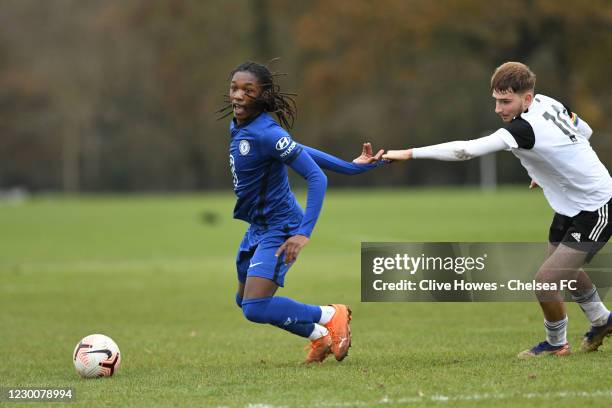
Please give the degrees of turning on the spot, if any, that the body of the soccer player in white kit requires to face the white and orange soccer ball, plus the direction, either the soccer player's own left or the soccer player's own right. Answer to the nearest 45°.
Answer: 0° — they already face it

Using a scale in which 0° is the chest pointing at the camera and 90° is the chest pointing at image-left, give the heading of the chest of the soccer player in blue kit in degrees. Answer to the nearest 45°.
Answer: approximately 45°

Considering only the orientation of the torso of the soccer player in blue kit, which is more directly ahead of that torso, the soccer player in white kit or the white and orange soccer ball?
the white and orange soccer ball

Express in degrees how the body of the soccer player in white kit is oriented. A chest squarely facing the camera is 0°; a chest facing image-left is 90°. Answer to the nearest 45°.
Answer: approximately 90°

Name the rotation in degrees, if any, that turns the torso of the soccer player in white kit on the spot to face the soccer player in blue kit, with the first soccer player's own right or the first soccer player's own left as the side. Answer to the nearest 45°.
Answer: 0° — they already face them
